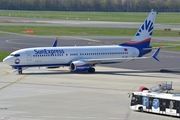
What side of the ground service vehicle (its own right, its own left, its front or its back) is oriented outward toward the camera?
left
